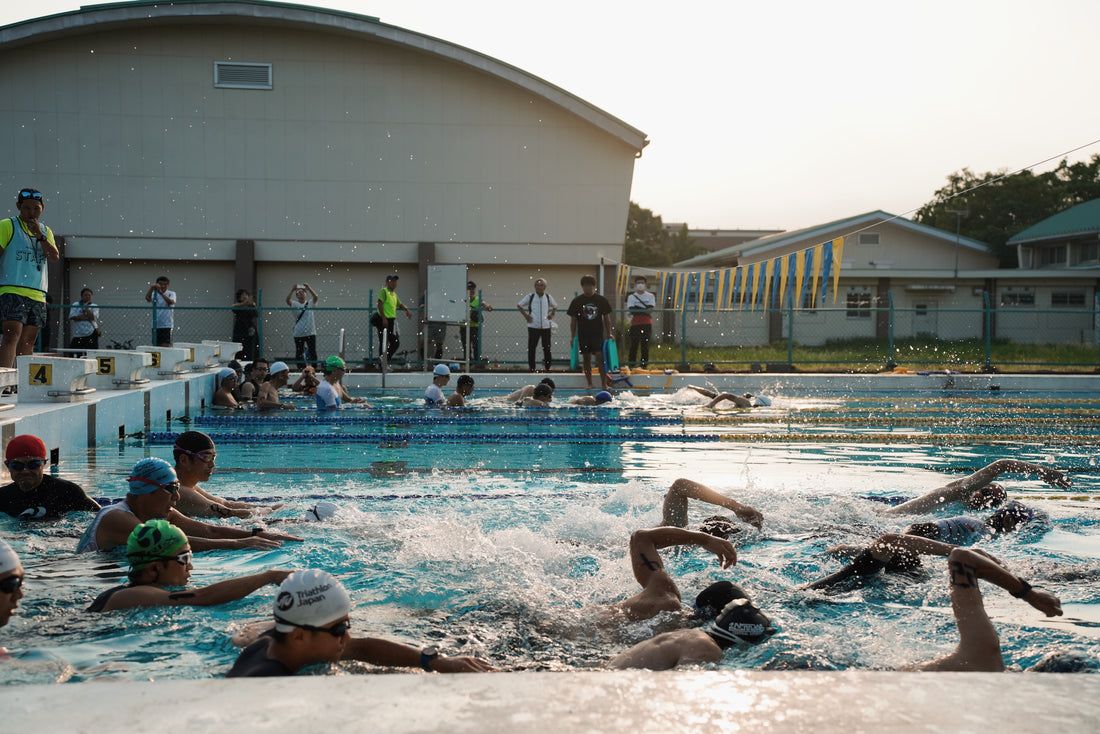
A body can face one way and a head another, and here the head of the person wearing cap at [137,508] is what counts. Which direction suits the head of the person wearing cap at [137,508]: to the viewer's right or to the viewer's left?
to the viewer's right

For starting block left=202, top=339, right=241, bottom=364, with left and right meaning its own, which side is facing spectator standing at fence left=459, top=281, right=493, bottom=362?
front

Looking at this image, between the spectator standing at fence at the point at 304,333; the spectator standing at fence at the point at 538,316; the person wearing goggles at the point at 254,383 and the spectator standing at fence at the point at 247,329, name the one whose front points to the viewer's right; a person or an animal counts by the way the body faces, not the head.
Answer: the person wearing goggles

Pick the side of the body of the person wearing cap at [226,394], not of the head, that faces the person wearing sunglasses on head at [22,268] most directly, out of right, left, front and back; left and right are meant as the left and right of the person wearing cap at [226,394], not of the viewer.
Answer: right

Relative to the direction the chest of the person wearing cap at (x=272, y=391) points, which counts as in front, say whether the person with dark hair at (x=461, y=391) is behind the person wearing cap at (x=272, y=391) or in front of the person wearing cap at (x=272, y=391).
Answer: in front

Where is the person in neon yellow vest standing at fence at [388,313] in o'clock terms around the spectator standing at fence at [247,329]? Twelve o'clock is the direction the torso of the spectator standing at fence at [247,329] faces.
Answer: the person in neon yellow vest standing at fence at [388,313] is roughly at 10 o'clock from the spectator standing at fence at [247,329].

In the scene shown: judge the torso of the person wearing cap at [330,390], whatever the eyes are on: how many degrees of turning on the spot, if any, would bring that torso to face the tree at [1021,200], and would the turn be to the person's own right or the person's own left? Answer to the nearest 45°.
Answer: approximately 45° to the person's own left

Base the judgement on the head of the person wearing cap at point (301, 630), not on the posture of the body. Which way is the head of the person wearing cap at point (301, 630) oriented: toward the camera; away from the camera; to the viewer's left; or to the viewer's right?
to the viewer's right

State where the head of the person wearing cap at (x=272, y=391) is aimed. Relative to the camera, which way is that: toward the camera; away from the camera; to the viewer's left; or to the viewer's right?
to the viewer's right

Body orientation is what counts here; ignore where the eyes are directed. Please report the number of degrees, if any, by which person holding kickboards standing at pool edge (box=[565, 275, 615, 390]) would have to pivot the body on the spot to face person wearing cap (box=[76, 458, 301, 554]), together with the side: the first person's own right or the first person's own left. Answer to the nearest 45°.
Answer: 0° — they already face them

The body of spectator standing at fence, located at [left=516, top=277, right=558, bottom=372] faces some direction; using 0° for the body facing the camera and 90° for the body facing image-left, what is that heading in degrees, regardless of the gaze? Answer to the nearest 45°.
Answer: approximately 0°

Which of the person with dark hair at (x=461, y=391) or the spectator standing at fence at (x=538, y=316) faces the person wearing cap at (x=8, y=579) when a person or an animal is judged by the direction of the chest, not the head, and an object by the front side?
the spectator standing at fence

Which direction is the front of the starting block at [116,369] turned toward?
to the viewer's right

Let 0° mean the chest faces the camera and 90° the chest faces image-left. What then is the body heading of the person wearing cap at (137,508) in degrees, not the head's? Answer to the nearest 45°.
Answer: approximately 270°

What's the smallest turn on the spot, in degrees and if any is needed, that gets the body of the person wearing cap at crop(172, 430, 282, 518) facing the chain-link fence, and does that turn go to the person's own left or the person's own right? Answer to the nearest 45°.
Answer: approximately 45° to the person's own left
